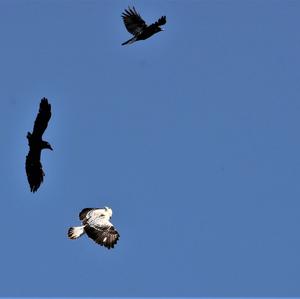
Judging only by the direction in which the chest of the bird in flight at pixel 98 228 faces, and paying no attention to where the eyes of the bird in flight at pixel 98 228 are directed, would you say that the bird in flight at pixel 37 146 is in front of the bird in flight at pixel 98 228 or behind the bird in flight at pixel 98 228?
behind

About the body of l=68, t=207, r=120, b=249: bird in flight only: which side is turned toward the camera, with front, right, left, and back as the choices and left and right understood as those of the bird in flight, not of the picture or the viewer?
right
